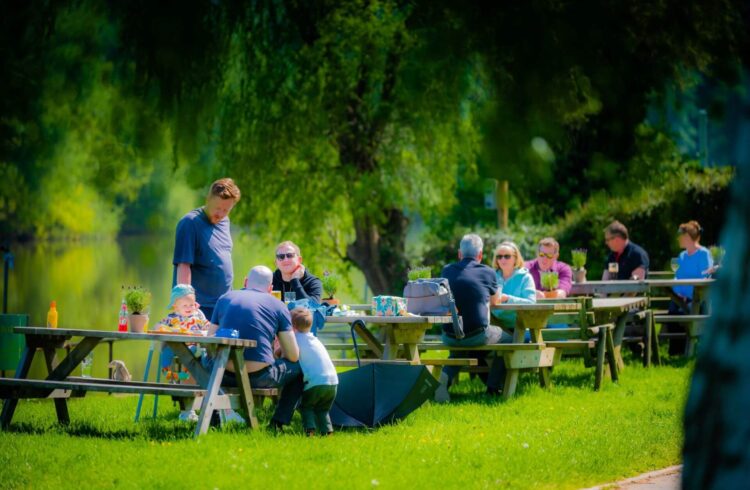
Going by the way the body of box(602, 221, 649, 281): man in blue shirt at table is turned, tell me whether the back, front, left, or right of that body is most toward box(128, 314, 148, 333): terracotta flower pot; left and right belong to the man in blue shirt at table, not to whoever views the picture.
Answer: front

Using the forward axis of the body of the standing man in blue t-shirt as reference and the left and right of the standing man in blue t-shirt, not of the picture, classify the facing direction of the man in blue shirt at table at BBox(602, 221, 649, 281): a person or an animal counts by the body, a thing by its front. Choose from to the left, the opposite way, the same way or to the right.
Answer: to the right

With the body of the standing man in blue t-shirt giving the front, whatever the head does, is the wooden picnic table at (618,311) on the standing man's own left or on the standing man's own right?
on the standing man's own left

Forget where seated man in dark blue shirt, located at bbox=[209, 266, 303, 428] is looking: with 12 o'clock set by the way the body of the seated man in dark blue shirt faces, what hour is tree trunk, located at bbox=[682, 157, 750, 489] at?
The tree trunk is roughly at 4 o'clock from the seated man in dark blue shirt.

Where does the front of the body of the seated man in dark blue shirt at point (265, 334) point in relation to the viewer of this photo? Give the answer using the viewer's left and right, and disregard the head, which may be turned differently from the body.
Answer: facing away from the viewer and to the right of the viewer

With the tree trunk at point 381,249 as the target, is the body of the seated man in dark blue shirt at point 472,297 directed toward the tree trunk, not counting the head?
yes

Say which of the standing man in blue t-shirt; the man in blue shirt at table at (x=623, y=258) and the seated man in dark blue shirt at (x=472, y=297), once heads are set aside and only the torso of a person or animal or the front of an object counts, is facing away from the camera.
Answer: the seated man in dark blue shirt

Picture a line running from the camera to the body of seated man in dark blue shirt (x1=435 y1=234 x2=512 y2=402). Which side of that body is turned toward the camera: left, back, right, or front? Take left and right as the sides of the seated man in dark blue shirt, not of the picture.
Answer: back

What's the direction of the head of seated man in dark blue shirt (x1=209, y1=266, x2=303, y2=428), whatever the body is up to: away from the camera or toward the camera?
away from the camera

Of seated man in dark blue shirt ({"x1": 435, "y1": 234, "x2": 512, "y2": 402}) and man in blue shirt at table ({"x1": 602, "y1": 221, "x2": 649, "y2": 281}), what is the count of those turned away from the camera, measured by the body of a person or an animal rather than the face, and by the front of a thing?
1

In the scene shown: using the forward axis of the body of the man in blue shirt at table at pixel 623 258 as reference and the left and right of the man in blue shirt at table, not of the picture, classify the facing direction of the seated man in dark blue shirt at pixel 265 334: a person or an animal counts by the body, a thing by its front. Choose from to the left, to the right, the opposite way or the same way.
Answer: the opposite way

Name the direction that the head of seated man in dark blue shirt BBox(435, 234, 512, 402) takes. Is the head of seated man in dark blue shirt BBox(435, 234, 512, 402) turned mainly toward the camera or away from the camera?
away from the camera

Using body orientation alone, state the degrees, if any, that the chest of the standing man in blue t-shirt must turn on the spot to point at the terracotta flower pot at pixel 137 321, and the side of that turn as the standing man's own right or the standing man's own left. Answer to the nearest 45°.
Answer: approximately 90° to the standing man's own right

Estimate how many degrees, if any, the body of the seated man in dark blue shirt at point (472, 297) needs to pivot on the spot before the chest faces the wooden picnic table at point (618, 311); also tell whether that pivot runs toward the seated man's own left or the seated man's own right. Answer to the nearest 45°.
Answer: approximately 45° to the seated man's own right

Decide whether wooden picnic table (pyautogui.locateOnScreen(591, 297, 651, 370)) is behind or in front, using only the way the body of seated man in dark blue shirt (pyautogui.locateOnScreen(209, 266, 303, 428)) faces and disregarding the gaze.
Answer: in front

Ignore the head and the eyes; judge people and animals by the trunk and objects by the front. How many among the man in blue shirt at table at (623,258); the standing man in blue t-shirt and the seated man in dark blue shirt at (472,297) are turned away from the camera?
1
